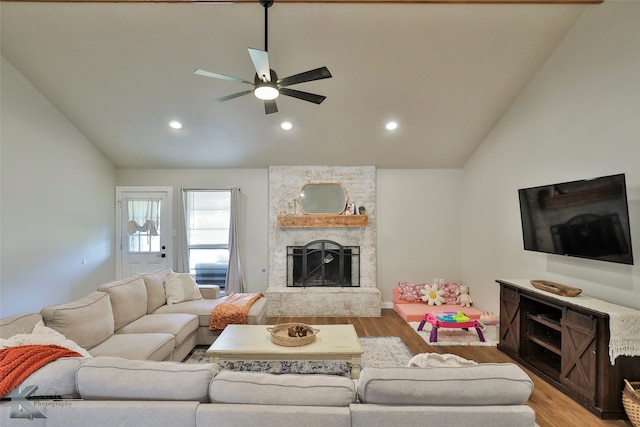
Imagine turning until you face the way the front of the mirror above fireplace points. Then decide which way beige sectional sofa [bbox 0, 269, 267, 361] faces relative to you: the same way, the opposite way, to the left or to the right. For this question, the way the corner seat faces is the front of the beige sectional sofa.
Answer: to the left

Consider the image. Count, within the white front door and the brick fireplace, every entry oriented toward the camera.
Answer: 2

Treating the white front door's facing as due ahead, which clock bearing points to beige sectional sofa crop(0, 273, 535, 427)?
The beige sectional sofa is roughly at 12 o'clock from the white front door.

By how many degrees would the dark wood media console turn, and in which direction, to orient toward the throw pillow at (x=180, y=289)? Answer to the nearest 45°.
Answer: approximately 45° to its right

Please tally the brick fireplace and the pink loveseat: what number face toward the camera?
2

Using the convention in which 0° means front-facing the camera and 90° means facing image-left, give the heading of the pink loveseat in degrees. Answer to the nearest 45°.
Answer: approximately 0°

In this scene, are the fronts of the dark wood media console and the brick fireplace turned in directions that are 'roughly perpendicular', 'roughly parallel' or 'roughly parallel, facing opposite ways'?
roughly perpendicular

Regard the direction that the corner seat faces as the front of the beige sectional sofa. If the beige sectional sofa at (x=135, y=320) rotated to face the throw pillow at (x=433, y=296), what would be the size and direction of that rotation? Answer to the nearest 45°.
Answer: approximately 45° to its left
